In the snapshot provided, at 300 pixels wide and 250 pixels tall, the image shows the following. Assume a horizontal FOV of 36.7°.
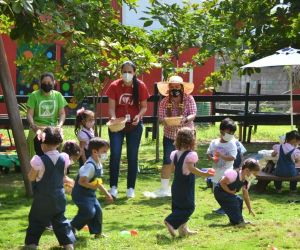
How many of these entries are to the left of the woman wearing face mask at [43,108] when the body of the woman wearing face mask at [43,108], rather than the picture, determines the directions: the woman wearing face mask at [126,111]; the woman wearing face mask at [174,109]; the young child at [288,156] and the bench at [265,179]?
4

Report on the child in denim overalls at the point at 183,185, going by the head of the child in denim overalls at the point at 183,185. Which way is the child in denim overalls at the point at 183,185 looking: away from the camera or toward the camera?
away from the camera

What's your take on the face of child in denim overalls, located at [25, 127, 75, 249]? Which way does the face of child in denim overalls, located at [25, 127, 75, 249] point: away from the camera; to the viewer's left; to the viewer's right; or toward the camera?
away from the camera

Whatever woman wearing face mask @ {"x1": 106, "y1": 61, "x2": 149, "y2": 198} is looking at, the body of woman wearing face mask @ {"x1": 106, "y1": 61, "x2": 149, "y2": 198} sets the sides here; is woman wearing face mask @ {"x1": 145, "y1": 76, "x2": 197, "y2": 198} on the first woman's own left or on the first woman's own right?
on the first woman's own left

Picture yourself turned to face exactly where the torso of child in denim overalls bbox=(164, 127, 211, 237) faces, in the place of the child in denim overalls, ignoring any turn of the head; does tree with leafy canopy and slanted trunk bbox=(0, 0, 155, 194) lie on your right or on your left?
on your left

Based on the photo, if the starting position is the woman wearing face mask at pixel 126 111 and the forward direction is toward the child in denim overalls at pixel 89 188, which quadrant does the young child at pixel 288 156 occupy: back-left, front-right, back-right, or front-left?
back-left

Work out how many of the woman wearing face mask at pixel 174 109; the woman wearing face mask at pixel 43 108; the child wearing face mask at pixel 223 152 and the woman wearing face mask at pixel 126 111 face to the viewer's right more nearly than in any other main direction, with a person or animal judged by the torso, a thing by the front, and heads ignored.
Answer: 0

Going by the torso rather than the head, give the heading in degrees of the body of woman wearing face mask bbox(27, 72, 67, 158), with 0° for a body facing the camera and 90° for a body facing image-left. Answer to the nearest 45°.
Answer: approximately 0°

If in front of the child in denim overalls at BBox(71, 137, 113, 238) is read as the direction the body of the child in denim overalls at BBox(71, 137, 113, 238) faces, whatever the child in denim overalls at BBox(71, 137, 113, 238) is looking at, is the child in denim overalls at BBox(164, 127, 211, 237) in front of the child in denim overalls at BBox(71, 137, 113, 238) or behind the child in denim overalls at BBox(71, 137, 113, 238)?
in front

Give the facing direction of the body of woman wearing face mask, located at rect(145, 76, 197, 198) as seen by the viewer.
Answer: toward the camera
